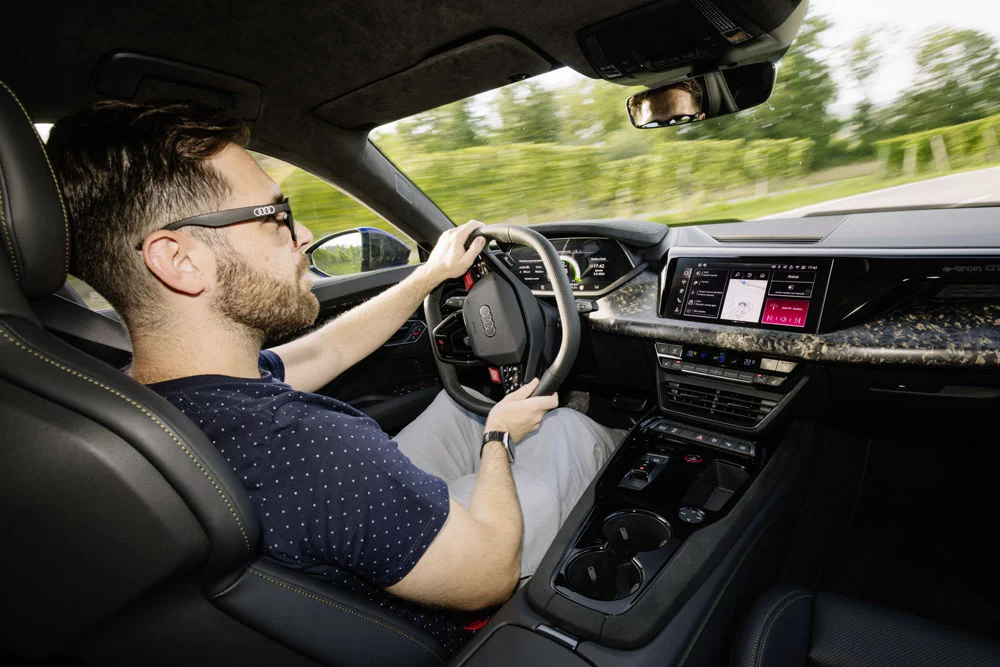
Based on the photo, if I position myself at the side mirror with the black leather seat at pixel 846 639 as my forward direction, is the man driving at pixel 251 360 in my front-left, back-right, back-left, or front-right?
front-right

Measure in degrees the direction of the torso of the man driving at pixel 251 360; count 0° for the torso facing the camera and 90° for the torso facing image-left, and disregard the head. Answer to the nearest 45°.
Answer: approximately 225°

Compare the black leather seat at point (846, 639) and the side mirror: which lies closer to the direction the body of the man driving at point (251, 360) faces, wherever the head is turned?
the side mirror

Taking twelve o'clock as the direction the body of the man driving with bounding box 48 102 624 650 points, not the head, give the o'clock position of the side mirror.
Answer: The side mirror is roughly at 11 o'clock from the man driving.

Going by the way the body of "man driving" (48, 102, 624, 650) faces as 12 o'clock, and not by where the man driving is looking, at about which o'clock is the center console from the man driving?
The center console is roughly at 1 o'clock from the man driving.

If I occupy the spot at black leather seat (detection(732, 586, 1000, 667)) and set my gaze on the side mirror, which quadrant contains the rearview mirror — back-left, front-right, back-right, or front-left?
front-right

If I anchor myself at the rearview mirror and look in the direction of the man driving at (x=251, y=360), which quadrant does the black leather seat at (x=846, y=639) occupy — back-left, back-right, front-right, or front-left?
front-left

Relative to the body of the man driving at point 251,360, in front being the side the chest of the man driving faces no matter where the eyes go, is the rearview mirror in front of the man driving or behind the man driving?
in front

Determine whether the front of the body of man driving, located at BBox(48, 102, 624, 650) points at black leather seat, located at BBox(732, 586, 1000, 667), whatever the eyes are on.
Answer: no

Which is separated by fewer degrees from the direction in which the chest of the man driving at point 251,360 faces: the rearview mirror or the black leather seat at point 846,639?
the rearview mirror
